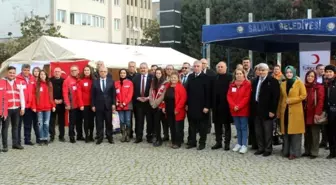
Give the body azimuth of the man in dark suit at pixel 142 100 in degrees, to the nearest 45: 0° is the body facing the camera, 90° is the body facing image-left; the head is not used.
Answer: approximately 0°

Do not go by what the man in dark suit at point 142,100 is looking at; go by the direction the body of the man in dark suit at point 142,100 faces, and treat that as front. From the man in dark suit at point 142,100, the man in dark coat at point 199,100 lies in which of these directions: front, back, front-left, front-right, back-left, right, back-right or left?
front-left

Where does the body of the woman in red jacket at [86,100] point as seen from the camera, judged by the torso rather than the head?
toward the camera

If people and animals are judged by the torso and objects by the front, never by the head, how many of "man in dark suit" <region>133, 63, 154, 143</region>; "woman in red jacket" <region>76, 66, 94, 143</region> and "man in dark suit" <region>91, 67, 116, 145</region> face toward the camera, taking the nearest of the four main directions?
3

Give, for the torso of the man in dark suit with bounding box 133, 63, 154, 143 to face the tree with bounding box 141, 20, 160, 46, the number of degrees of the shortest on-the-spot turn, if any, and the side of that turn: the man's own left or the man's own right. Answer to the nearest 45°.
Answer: approximately 180°

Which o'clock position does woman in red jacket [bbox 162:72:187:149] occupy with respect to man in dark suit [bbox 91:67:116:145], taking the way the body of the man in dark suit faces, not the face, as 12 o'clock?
The woman in red jacket is roughly at 10 o'clock from the man in dark suit.

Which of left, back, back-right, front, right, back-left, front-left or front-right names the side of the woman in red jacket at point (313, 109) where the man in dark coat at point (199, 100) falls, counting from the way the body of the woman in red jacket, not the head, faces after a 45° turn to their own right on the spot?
front

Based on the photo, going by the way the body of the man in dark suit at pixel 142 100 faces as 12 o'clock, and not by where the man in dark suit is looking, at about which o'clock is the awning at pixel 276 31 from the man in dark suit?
The awning is roughly at 9 o'clock from the man in dark suit.

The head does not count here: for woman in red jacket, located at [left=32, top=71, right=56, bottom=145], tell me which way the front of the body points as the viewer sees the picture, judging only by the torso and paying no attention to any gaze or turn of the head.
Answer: toward the camera

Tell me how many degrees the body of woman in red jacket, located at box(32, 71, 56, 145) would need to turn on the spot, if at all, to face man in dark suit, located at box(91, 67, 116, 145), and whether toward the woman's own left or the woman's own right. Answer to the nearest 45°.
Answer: approximately 90° to the woman's own left

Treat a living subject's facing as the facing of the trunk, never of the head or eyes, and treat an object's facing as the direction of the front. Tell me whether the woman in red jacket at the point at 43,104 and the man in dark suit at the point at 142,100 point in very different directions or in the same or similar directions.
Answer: same or similar directions

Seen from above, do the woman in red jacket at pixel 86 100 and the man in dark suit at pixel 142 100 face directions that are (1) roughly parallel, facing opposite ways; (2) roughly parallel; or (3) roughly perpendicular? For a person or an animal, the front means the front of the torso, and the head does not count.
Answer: roughly parallel

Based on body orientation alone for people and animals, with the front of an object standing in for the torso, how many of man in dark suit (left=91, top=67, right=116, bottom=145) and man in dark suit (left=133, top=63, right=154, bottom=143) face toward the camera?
2

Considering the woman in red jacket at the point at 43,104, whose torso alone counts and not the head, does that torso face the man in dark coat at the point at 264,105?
no
